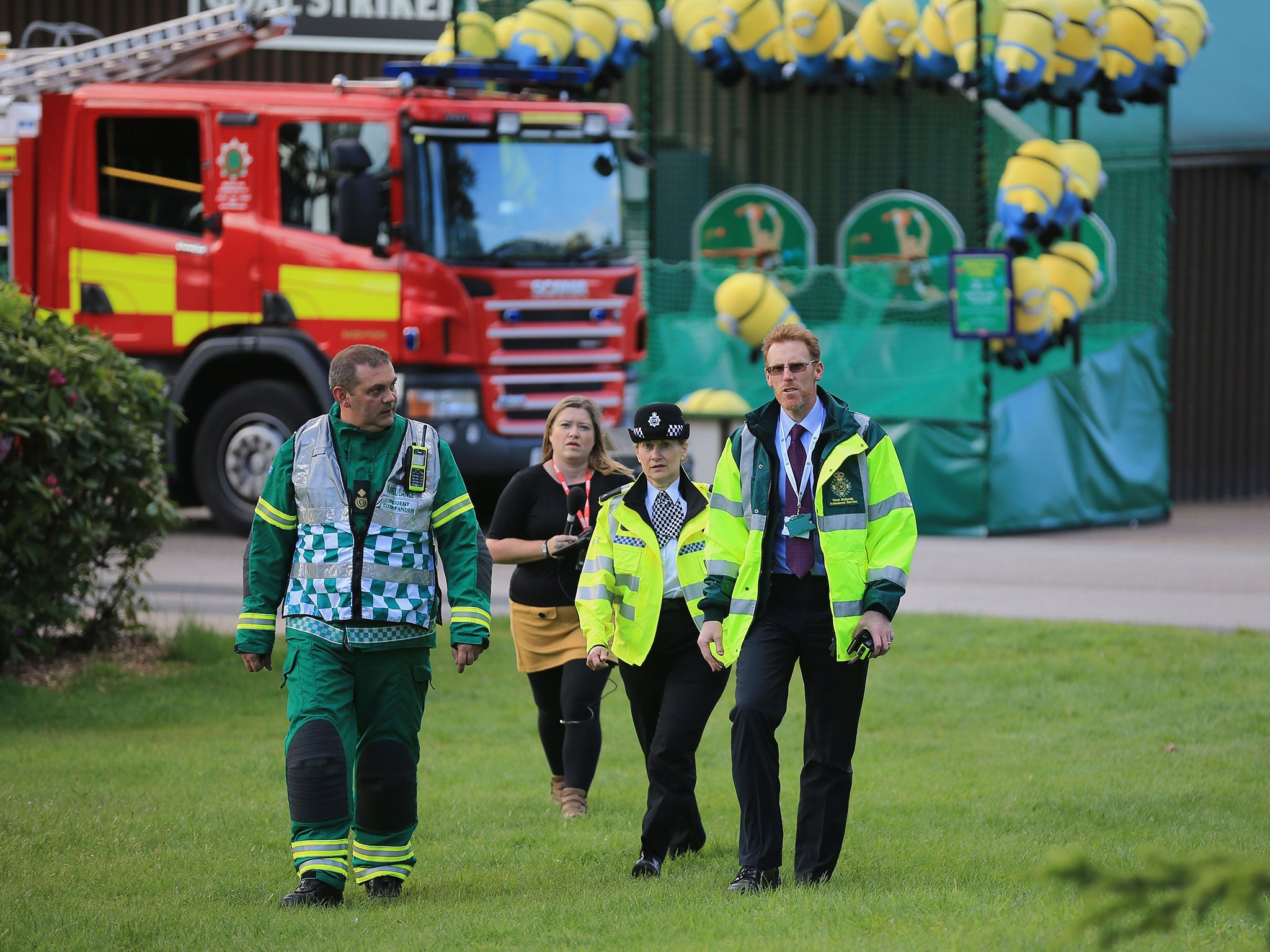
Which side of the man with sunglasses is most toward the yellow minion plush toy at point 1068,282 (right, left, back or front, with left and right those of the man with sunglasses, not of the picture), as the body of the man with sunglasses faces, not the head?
back

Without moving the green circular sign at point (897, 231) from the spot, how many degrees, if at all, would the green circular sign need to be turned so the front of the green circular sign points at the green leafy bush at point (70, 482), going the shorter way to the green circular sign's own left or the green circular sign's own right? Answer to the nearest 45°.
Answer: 0° — it already faces it

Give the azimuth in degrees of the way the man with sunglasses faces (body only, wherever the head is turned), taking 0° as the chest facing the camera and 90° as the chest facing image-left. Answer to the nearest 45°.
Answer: approximately 0°

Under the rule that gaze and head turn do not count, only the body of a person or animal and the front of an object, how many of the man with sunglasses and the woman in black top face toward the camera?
2

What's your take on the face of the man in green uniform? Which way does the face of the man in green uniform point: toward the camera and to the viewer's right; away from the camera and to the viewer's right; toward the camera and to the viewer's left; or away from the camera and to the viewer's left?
toward the camera and to the viewer's right

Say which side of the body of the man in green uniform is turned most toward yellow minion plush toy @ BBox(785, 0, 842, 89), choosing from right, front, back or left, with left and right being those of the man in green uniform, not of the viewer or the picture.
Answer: back
